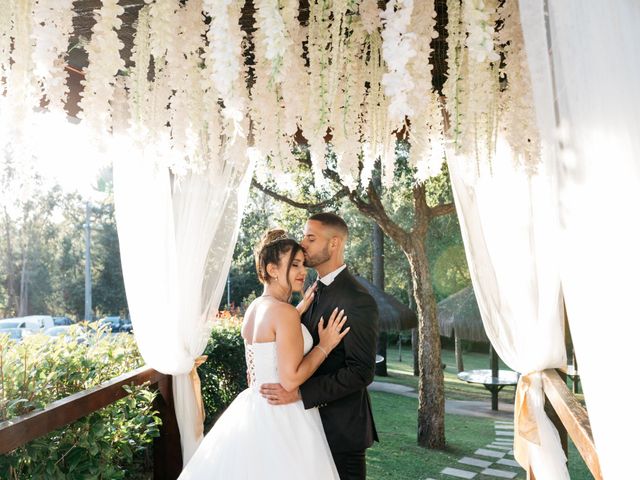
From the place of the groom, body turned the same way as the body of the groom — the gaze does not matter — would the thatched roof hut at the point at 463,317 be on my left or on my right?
on my right

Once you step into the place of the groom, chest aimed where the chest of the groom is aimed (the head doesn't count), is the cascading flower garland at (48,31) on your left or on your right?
on your left

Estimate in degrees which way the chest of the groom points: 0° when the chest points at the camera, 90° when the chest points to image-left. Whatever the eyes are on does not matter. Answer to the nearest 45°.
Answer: approximately 90°

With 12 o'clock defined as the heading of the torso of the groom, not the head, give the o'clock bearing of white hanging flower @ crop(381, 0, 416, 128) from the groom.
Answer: The white hanging flower is roughly at 9 o'clock from the groom.

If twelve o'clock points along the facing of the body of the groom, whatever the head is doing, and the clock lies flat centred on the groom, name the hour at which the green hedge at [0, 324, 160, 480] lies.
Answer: The green hedge is roughly at 12 o'clock from the groom.

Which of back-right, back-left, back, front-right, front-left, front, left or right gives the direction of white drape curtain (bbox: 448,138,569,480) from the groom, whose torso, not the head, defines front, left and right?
back

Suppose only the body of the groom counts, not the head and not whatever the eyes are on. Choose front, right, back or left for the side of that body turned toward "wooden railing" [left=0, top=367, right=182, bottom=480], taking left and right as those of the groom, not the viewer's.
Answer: front

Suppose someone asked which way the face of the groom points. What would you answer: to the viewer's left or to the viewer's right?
to the viewer's left
